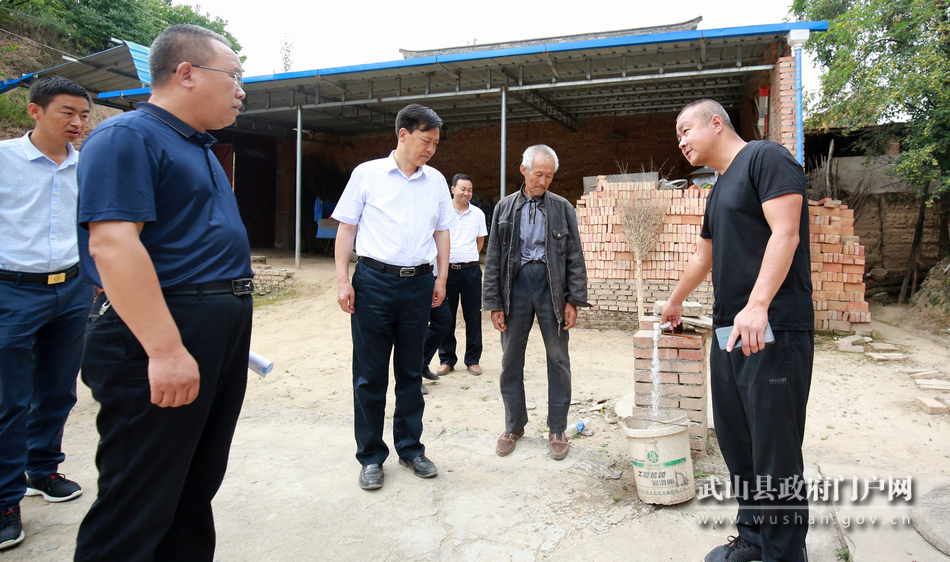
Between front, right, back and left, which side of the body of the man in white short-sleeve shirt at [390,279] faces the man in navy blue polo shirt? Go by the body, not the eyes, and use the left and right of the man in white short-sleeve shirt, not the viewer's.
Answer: right

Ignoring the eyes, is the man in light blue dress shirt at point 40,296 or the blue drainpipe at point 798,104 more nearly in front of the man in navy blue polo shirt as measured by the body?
the blue drainpipe

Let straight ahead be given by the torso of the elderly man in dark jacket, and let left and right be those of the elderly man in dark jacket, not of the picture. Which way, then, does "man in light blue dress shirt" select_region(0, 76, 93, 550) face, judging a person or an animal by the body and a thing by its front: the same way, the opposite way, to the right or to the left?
to the left

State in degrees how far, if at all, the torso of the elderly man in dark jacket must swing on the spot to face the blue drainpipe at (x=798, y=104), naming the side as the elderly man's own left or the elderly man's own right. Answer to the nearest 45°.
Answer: approximately 135° to the elderly man's own left

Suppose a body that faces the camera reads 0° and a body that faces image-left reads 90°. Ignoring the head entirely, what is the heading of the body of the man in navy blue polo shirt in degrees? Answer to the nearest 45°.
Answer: approximately 270°

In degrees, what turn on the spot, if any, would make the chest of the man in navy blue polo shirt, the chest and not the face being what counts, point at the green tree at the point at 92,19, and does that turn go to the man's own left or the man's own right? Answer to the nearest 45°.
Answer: approximately 90° to the man's own left

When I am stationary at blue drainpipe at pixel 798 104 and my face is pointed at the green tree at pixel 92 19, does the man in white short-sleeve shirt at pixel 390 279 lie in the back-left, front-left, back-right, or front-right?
front-left

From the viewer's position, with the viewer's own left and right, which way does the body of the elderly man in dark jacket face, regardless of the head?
facing the viewer

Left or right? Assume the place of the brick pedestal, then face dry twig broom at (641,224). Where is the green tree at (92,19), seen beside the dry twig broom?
left

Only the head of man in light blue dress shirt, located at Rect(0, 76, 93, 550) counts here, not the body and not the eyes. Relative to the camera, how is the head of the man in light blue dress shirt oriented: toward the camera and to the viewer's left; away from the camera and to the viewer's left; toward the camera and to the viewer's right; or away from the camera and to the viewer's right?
toward the camera and to the viewer's right

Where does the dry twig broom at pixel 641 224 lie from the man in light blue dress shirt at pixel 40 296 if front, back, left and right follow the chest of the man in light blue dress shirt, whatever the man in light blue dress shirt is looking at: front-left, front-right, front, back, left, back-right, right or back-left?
front-left

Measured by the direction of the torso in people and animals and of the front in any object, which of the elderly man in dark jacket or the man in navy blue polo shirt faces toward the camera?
the elderly man in dark jacket

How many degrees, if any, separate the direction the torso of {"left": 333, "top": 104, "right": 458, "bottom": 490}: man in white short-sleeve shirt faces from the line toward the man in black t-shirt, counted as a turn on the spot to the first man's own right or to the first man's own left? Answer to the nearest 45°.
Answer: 0° — they already face them

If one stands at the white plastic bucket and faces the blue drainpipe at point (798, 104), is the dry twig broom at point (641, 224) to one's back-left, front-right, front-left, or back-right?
front-left

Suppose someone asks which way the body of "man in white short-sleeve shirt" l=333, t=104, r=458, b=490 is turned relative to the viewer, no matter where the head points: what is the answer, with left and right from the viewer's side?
facing the viewer and to the right of the viewer

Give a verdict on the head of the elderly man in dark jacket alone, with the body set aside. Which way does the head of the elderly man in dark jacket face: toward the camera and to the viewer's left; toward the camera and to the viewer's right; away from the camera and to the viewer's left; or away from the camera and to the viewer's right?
toward the camera and to the viewer's right

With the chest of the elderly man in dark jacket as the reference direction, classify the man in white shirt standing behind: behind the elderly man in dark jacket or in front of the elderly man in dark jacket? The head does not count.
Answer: behind

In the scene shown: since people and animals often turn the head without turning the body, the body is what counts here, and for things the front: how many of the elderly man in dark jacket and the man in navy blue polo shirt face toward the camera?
1
